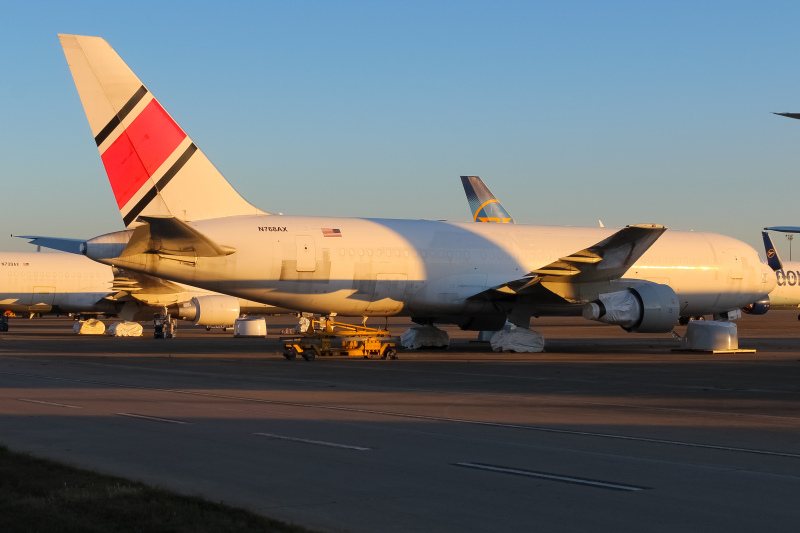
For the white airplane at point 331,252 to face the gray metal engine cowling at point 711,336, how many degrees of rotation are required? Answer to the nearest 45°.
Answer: approximately 45° to its right

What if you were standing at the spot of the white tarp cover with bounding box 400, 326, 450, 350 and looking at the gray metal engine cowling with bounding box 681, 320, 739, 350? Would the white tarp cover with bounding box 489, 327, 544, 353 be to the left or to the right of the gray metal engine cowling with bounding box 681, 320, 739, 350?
right

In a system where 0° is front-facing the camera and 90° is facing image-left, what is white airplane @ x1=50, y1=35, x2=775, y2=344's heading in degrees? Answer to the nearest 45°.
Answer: approximately 225°
